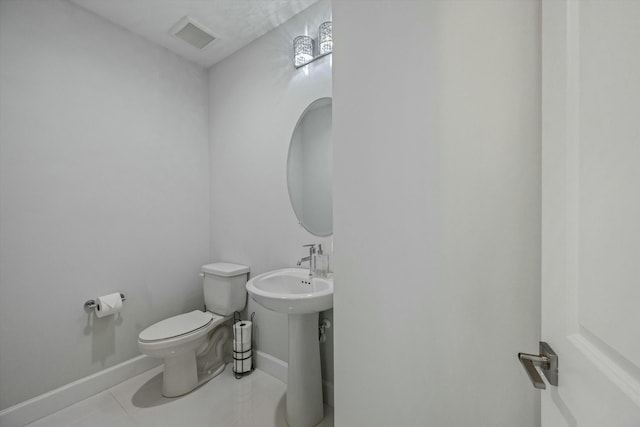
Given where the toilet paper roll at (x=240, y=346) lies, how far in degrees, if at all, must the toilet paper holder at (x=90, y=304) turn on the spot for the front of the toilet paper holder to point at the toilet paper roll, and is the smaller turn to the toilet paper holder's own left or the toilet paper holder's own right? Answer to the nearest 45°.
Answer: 0° — it already faces it

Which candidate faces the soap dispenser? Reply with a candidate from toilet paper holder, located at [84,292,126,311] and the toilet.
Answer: the toilet paper holder

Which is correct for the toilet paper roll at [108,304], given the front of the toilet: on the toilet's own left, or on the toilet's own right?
on the toilet's own right

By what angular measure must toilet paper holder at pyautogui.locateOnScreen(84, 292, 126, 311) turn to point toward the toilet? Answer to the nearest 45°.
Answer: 0° — it already faces it

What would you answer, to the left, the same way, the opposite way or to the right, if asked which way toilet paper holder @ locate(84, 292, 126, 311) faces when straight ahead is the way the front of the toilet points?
to the left

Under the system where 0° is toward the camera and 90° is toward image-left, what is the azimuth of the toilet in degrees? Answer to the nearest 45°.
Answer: approximately 45°

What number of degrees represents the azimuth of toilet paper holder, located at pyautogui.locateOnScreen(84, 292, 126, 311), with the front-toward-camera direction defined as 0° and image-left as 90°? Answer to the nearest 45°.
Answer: approximately 315°
